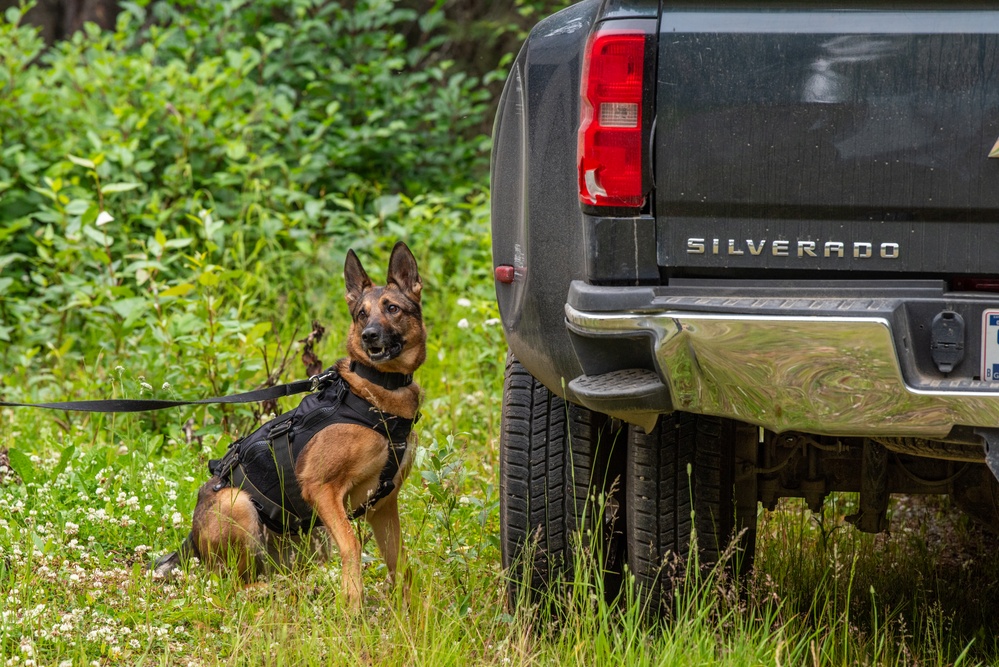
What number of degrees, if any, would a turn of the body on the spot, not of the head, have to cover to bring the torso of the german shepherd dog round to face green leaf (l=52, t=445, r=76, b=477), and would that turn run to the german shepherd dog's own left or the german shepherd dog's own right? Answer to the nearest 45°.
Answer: approximately 180°

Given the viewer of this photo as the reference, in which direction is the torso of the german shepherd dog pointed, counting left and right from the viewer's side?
facing the viewer and to the right of the viewer

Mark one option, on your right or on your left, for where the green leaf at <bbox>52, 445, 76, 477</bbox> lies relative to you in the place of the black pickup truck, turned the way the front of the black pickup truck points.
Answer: on your left

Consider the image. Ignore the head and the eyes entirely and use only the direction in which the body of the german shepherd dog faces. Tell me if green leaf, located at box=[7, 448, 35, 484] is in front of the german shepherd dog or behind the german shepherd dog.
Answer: behind

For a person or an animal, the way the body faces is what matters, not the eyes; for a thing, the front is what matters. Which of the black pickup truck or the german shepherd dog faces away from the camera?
the black pickup truck

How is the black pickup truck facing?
away from the camera

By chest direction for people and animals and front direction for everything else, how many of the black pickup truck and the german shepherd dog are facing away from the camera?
1

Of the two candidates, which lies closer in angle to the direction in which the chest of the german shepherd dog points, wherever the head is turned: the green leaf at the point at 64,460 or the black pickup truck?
the black pickup truck
